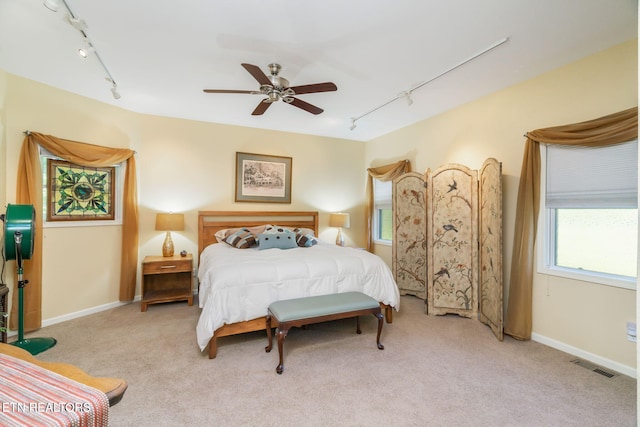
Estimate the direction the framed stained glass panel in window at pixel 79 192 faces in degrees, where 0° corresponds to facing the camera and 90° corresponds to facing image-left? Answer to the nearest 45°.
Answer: approximately 315°

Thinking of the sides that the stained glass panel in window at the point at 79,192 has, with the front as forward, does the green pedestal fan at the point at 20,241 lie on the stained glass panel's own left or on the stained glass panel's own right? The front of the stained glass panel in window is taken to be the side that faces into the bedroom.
on the stained glass panel's own right

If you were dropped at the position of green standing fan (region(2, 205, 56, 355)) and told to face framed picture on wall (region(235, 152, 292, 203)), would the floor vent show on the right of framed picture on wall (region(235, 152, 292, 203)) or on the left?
right

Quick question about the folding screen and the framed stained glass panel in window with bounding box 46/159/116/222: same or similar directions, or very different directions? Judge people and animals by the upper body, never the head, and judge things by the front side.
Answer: very different directions

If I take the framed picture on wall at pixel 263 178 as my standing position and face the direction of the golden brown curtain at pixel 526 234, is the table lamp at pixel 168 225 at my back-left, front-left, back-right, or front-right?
back-right

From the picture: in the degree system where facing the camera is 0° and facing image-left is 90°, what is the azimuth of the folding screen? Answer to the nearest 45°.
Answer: approximately 45°

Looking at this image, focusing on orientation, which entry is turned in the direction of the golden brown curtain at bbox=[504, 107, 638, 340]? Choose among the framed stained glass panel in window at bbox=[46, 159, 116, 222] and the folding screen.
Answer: the framed stained glass panel in window

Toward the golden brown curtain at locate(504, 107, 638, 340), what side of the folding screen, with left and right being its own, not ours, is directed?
left
